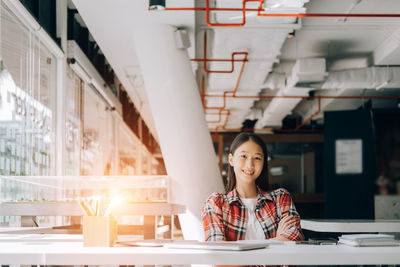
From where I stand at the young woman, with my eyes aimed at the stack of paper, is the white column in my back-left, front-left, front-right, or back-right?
back-left

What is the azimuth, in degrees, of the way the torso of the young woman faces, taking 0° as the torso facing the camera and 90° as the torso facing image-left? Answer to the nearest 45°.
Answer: approximately 0°

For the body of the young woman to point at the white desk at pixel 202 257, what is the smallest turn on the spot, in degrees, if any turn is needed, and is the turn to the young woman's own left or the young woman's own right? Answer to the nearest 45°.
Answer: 0° — they already face it

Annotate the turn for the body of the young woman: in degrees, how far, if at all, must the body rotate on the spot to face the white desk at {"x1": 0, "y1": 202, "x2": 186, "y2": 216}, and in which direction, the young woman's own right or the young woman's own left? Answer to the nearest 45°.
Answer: approximately 135° to the young woman's own right

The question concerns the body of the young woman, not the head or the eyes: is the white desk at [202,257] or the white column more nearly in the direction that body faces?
the white desk

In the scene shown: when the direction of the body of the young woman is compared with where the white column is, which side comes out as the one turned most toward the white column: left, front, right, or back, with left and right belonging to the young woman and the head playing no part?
back
